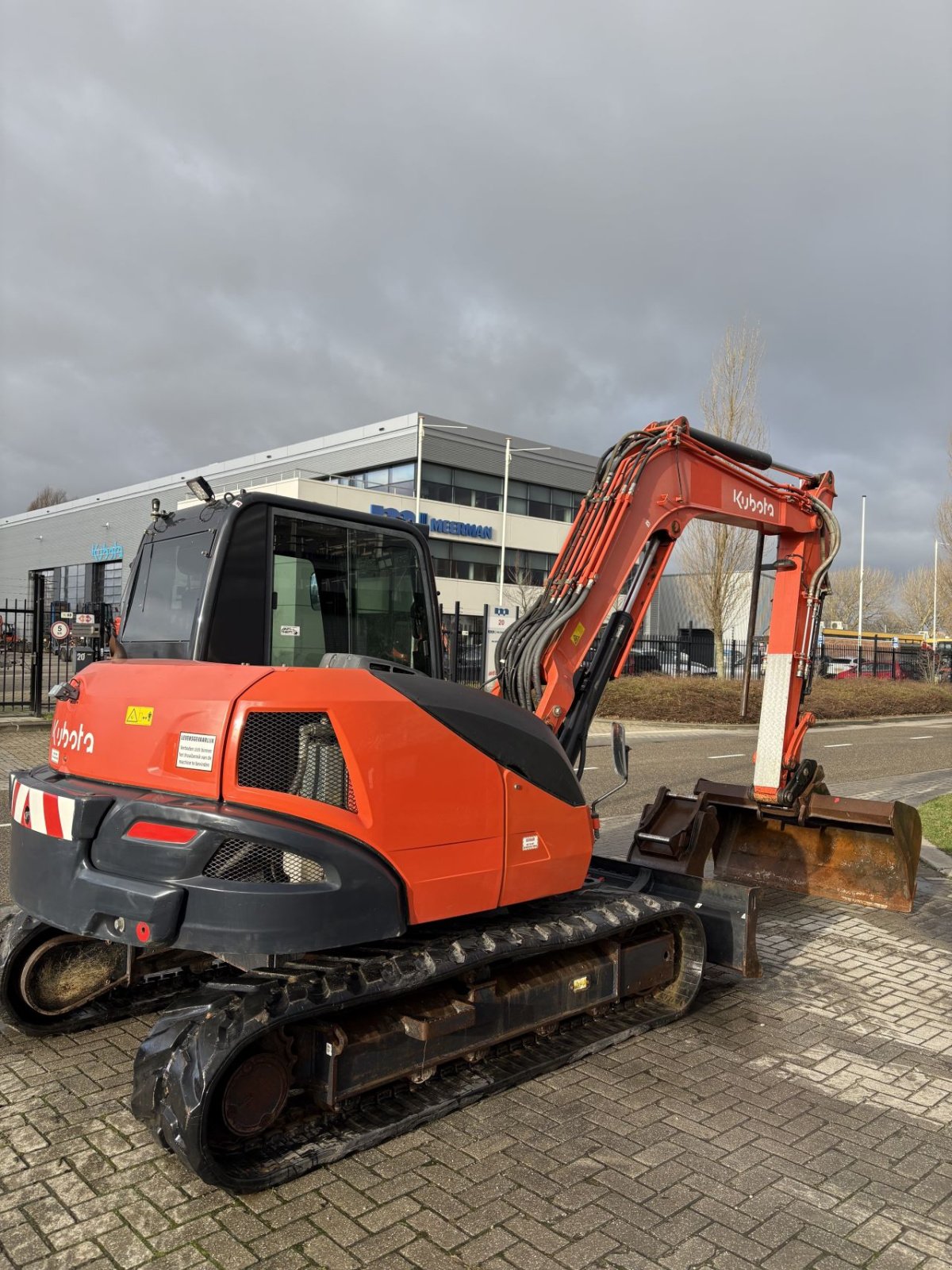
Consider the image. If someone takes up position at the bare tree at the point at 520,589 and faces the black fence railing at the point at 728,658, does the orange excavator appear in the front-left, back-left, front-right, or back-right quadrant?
front-right

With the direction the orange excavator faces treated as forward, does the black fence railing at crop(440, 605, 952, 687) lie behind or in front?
in front

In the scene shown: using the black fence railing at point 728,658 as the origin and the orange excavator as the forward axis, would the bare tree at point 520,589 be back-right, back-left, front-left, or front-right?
back-right

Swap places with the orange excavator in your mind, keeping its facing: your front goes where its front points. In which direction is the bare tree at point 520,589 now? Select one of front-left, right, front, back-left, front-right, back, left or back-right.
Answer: front-left

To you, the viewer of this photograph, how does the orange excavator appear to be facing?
facing away from the viewer and to the right of the viewer

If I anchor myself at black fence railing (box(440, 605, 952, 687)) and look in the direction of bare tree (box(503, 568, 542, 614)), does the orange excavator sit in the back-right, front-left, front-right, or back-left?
back-left
